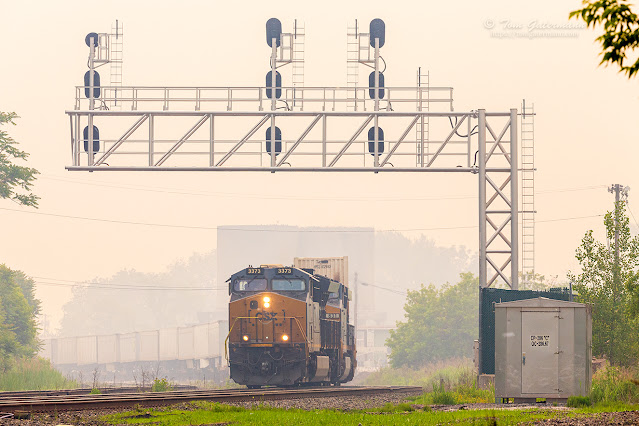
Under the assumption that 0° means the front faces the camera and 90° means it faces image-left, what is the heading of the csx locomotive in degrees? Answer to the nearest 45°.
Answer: approximately 0°

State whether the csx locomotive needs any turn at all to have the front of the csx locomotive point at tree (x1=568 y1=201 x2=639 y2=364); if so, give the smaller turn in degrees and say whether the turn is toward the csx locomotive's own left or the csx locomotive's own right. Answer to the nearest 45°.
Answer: approximately 45° to the csx locomotive's own left

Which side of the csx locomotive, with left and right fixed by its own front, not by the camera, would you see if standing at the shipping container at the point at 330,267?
back

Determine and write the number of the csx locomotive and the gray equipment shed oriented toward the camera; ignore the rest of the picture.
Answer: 2

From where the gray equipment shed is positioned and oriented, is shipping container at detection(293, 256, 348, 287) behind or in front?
behind

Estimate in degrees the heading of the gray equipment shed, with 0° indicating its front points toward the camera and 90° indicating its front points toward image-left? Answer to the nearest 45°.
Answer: approximately 0°
